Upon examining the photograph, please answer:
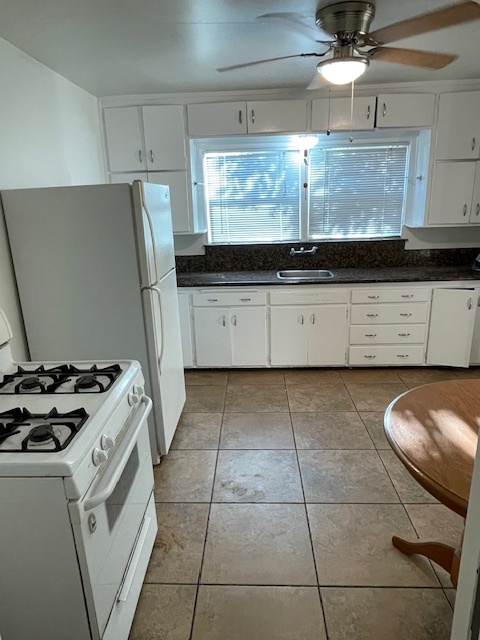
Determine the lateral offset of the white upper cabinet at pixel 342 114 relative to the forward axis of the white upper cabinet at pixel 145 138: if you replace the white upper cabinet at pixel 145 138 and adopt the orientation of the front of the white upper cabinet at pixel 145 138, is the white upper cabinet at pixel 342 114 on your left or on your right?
on your left

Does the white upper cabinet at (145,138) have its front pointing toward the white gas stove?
yes

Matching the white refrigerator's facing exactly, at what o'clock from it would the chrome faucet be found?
The chrome faucet is roughly at 11 o'clock from the white refrigerator.

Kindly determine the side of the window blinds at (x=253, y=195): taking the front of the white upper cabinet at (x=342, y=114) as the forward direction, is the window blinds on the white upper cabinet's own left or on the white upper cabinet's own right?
on the white upper cabinet's own right

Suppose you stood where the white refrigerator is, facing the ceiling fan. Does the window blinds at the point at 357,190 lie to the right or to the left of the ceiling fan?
left

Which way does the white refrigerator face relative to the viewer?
to the viewer's right
